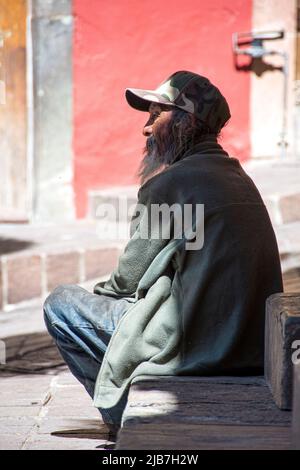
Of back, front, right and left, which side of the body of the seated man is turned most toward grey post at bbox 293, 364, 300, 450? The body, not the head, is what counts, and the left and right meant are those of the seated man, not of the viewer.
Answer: back

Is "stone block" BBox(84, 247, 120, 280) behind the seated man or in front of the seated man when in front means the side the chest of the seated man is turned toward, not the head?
in front

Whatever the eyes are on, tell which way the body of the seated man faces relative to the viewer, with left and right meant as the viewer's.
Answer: facing away from the viewer and to the left of the viewer

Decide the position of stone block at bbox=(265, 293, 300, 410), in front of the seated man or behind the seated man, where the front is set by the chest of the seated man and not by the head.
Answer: behind

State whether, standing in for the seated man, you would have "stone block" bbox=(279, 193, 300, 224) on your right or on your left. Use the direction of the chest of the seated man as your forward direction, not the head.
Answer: on your right

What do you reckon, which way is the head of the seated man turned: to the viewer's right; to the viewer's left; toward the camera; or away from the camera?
to the viewer's left

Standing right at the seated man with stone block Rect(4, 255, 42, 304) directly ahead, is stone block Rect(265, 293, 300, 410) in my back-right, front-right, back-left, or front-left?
back-right

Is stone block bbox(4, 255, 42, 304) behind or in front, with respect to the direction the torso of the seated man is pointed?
in front
